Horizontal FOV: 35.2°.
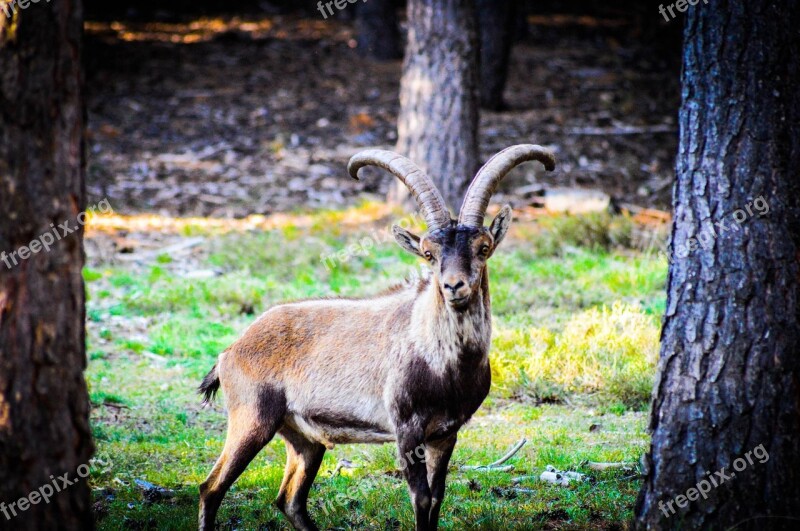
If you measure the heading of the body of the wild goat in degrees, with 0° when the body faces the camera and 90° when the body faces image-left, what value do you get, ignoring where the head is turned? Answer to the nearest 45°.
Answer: approximately 315°

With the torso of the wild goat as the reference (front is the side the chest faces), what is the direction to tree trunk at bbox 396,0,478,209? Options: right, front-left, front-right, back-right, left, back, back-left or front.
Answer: back-left

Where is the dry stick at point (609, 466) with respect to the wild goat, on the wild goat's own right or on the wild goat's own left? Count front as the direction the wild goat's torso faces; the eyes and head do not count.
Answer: on the wild goat's own left

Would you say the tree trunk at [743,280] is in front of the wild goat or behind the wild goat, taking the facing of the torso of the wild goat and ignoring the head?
in front

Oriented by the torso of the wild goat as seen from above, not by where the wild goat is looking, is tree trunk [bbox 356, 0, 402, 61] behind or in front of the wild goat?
behind

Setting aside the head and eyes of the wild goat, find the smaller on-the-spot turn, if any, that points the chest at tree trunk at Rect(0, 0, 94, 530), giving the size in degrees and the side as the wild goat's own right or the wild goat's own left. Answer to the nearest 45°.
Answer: approximately 90° to the wild goat's own right

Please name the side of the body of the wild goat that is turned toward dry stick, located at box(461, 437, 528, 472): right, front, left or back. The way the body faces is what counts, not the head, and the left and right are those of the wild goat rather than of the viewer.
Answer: left
